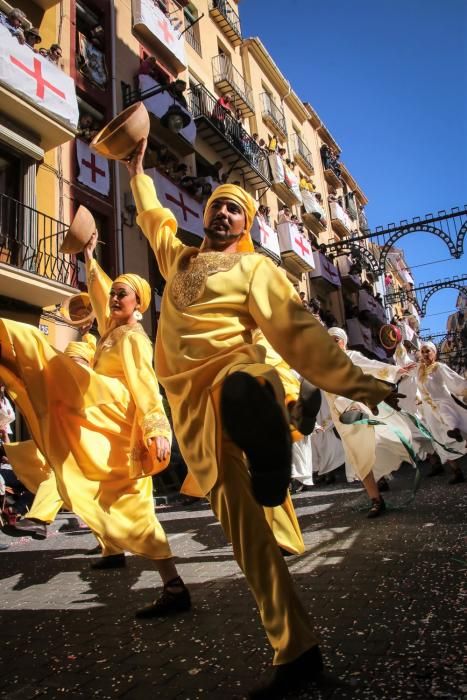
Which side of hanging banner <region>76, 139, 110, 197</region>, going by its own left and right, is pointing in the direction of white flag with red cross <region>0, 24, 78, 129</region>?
right

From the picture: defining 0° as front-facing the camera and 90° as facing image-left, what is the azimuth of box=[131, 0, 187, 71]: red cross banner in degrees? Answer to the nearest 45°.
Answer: approximately 315°

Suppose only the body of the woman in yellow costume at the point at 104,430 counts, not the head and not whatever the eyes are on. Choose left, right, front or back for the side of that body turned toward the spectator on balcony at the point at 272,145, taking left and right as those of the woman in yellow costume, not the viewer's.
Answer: back

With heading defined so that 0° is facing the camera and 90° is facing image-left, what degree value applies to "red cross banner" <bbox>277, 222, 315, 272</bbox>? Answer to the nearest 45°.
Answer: approximately 315°

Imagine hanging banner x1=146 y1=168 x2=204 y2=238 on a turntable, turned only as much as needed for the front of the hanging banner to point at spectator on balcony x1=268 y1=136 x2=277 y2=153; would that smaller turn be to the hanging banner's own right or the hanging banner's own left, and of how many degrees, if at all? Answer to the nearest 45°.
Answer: approximately 90° to the hanging banner's own left

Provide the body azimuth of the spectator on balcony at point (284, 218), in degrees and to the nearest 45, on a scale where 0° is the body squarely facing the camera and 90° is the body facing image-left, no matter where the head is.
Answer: approximately 315°

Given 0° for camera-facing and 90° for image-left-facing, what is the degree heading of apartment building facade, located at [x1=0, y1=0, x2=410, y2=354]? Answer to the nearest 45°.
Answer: approximately 315°
